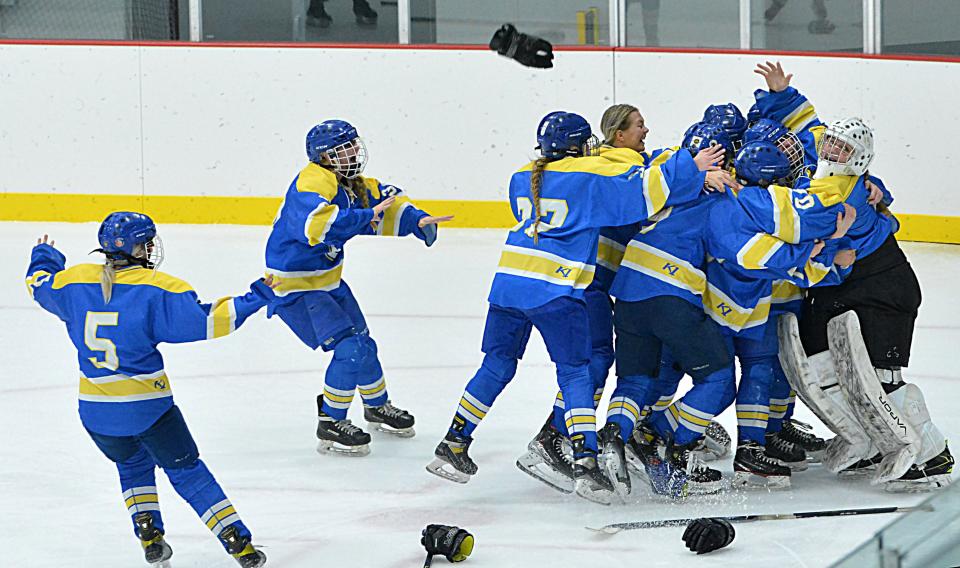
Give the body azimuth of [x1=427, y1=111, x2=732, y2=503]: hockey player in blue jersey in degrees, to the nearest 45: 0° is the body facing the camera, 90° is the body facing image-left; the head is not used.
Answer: approximately 225°

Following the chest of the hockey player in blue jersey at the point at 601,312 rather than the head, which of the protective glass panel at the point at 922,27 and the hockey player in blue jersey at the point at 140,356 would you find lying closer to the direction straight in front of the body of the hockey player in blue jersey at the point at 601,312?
the protective glass panel

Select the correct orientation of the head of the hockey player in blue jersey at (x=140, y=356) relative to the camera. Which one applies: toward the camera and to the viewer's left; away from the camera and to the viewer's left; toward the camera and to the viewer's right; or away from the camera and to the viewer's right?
away from the camera and to the viewer's right

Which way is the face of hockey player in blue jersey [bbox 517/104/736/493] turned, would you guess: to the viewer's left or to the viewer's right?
to the viewer's right

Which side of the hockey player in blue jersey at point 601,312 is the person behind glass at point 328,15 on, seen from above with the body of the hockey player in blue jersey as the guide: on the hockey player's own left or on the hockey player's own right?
on the hockey player's own left

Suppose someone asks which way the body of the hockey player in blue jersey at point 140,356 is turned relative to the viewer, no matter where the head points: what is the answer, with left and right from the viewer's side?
facing away from the viewer and to the right of the viewer

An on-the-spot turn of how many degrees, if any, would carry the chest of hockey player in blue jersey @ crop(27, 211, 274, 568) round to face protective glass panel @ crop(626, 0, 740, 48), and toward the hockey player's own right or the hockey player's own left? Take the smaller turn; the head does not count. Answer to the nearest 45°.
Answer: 0° — they already face it
